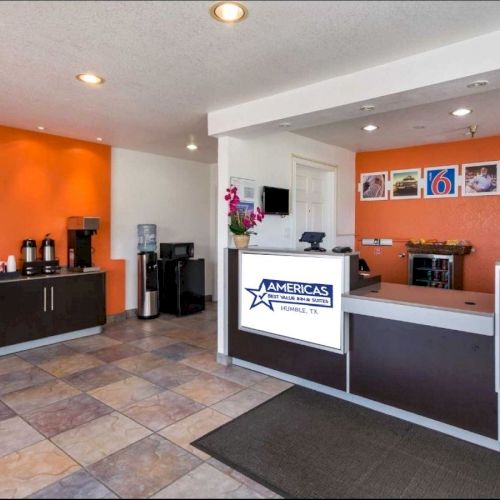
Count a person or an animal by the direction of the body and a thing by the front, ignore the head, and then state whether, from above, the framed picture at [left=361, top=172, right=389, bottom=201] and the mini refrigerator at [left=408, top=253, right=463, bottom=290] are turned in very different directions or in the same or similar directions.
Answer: same or similar directions

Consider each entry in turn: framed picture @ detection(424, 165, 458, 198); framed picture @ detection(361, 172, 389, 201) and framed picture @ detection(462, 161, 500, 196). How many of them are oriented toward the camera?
3

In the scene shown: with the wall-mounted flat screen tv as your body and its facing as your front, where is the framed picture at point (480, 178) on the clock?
The framed picture is roughly at 10 o'clock from the wall-mounted flat screen tv.

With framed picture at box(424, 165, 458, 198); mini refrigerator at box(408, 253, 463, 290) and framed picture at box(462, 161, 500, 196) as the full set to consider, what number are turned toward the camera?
3

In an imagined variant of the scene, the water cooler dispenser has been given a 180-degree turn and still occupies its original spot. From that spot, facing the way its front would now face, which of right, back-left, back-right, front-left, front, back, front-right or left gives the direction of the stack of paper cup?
left

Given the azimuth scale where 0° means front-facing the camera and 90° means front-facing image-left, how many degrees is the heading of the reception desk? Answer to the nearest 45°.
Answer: approximately 45°

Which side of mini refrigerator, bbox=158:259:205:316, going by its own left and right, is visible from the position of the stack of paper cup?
right

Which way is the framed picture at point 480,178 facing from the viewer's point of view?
toward the camera

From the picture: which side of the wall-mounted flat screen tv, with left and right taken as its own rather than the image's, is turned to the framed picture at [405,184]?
left

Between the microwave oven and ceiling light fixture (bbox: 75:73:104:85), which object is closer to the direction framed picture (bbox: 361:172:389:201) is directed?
the ceiling light fixture

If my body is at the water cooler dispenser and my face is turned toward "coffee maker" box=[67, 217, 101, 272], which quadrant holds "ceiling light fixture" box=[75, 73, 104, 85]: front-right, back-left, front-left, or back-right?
front-left

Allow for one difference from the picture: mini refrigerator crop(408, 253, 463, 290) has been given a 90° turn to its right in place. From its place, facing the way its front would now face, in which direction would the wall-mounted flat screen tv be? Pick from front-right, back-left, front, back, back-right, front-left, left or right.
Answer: front-left

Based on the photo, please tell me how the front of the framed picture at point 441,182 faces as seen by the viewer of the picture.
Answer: facing the viewer

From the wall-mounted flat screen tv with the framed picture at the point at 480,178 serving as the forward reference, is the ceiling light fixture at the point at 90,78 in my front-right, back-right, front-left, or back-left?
back-right

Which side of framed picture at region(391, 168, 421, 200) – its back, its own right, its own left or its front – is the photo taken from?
front

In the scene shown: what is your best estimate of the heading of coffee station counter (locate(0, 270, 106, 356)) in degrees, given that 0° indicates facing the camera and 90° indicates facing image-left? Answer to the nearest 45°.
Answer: approximately 315°

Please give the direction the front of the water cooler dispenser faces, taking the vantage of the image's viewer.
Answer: facing the viewer and to the right of the viewer
